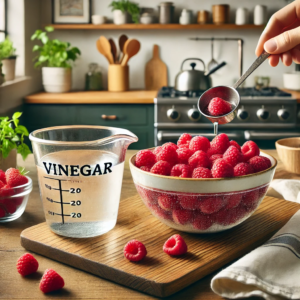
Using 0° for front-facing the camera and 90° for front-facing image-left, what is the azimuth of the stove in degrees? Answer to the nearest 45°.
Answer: approximately 0°

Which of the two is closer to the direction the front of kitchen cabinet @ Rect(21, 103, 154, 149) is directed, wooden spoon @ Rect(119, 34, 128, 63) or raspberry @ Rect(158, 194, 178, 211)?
the raspberry

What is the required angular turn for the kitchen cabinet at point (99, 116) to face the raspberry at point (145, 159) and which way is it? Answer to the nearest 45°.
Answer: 0° — it already faces it

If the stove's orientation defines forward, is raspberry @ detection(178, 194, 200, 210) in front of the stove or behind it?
in front

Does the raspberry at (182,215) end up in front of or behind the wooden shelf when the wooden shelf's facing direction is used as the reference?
in front

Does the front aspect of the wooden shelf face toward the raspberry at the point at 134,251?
yes
